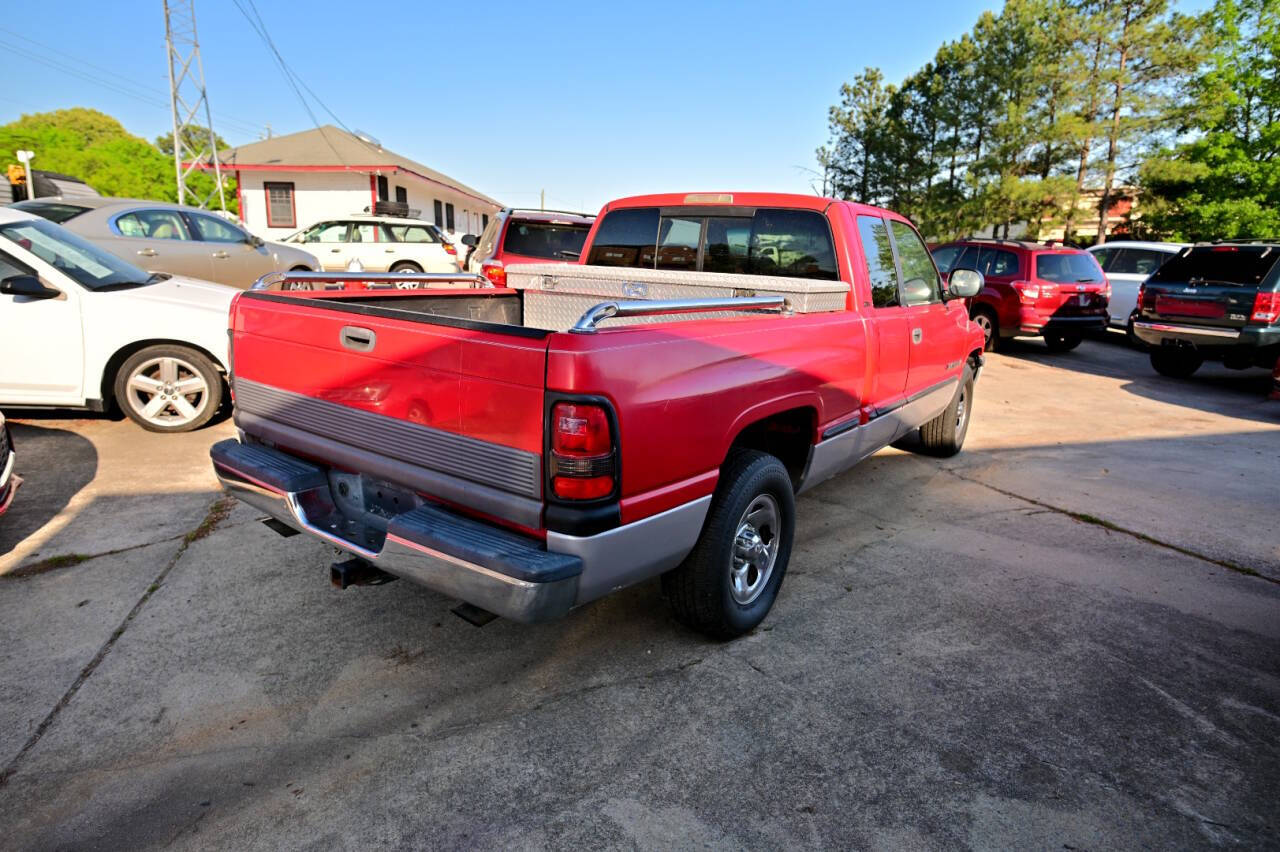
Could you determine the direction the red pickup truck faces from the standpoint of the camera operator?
facing away from the viewer and to the right of the viewer

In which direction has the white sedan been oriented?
to the viewer's right

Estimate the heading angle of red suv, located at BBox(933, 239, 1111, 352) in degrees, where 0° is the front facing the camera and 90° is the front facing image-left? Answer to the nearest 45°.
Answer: approximately 135°

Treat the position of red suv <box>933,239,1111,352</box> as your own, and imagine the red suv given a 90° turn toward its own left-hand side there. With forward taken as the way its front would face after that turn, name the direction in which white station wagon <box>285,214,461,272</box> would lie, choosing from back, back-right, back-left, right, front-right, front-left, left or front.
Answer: front-right

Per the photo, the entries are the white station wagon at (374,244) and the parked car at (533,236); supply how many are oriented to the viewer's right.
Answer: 0

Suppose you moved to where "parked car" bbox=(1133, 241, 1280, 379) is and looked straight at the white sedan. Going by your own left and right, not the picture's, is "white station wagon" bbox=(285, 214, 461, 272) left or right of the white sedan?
right

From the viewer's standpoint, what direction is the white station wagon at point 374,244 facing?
to the viewer's left
